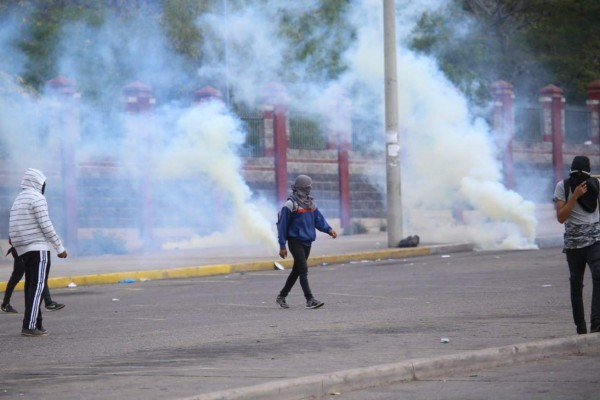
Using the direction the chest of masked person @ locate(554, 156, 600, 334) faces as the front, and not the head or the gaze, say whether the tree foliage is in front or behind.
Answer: behind

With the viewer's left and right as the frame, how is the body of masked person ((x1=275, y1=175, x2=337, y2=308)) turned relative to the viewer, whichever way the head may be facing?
facing the viewer and to the right of the viewer

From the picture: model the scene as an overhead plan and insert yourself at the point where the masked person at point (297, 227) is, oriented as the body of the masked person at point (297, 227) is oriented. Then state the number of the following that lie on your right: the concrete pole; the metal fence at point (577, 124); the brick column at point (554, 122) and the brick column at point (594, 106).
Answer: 0

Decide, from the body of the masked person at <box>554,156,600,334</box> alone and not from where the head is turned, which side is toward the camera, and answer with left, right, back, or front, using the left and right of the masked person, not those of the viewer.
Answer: front

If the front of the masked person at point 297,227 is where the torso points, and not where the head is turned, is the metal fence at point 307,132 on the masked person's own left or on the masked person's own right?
on the masked person's own left

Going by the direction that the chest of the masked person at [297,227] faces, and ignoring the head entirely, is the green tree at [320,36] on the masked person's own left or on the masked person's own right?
on the masked person's own left

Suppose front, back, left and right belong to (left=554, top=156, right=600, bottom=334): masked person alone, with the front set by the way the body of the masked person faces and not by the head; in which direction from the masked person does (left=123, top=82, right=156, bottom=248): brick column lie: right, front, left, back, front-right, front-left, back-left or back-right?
back-right

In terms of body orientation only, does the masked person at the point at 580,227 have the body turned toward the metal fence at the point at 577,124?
no

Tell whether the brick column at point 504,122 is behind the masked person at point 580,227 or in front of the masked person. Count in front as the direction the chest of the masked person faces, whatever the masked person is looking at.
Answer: behind
